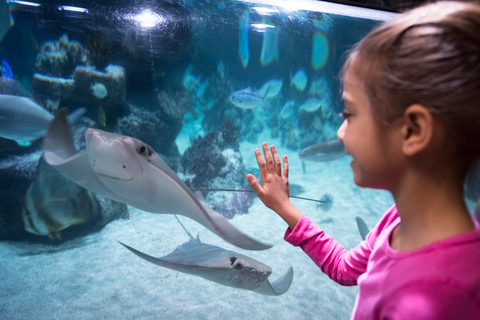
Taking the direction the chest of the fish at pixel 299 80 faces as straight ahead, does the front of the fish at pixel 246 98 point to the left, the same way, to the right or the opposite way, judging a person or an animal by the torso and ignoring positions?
the opposite way

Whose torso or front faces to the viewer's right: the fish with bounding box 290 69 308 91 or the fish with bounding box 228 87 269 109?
the fish with bounding box 290 69 308 91

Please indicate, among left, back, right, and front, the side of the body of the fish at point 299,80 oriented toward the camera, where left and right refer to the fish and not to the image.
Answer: right

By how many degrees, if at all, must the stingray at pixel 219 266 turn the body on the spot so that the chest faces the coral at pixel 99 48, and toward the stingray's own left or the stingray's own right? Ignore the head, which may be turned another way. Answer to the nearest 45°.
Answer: approximately 180°

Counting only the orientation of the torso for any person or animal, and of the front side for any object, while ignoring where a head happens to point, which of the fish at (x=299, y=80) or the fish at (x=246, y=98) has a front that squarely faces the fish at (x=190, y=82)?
the fish at (x=246, y=98)

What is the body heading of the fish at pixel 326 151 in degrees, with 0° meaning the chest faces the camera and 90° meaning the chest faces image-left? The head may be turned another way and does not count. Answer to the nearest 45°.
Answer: approximately 90°

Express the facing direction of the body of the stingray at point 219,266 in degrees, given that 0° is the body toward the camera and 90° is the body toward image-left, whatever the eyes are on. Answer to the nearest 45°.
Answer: approximately 315°
